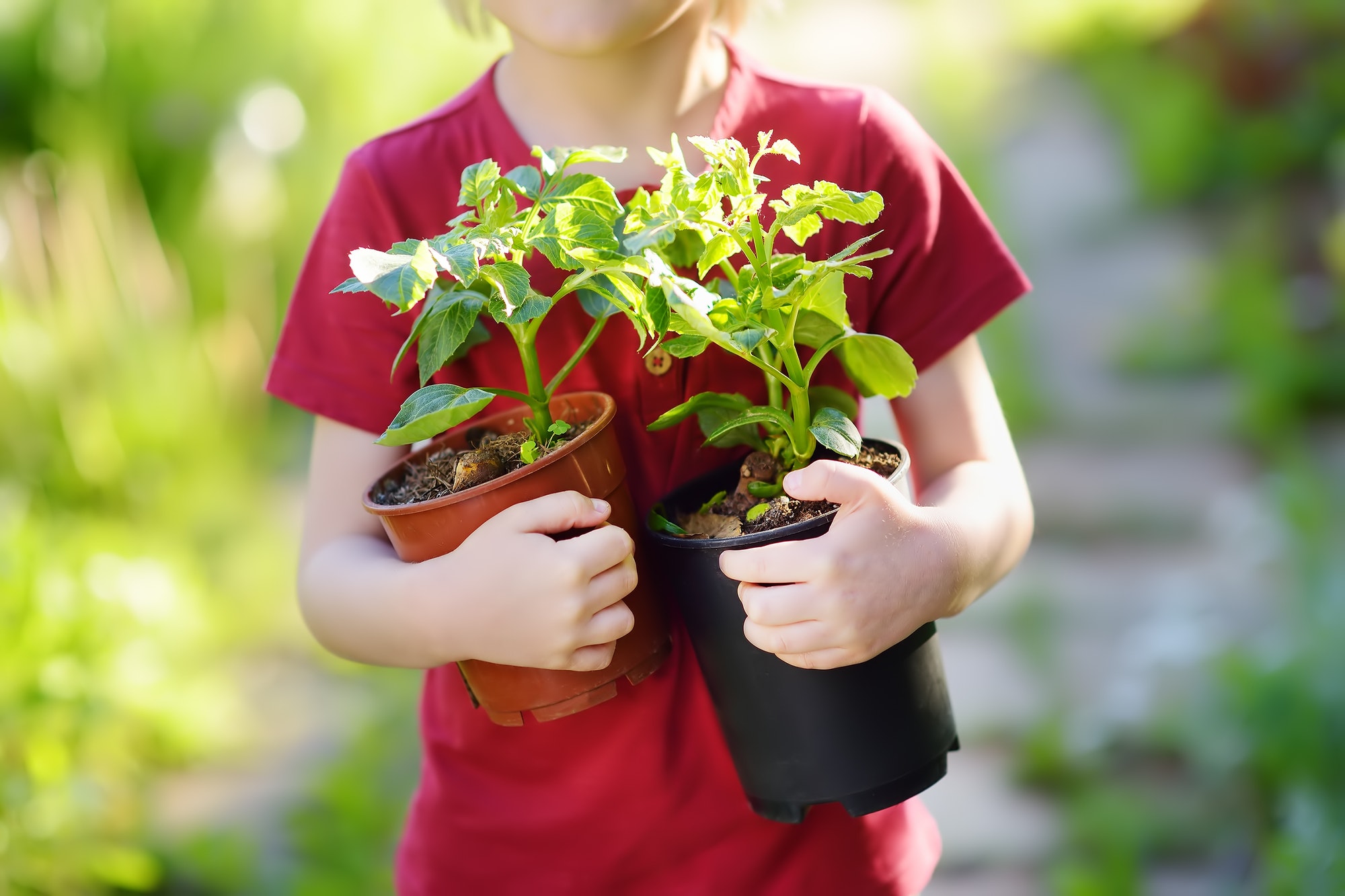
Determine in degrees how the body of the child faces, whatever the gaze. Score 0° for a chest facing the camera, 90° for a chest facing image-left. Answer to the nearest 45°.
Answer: approximately 0°
